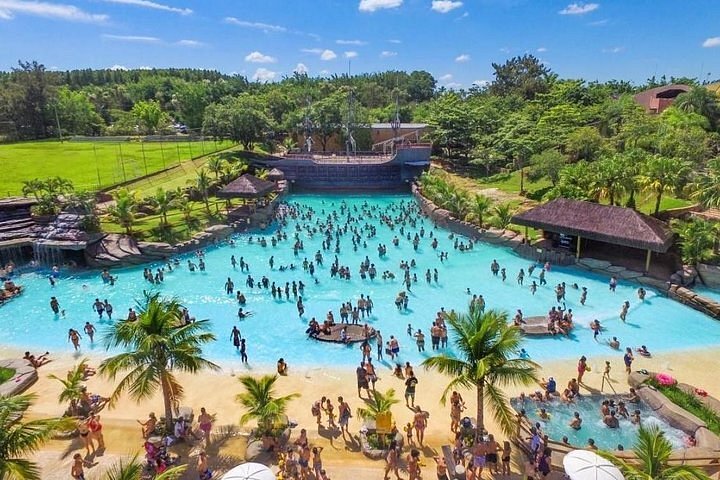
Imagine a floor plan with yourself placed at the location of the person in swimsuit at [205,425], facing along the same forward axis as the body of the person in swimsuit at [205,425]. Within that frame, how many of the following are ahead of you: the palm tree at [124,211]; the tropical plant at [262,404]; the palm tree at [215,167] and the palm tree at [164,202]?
3

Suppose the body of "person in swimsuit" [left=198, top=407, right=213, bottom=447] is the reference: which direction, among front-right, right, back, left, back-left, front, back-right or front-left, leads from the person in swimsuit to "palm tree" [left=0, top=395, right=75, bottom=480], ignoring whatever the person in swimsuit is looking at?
back-left

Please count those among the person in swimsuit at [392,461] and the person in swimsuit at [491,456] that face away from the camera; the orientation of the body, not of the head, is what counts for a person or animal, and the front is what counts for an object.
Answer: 2

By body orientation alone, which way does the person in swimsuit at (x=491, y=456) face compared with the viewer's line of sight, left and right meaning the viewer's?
facing away from the viewer

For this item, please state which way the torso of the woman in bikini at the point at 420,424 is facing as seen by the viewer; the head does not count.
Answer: away from the camera

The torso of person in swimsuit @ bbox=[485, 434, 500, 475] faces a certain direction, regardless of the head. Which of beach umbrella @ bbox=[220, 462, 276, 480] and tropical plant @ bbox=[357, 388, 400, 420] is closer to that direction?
the tropical plant

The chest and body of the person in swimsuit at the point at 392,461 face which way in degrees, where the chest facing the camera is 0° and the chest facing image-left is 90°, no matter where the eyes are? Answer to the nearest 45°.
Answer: approximately 180°
